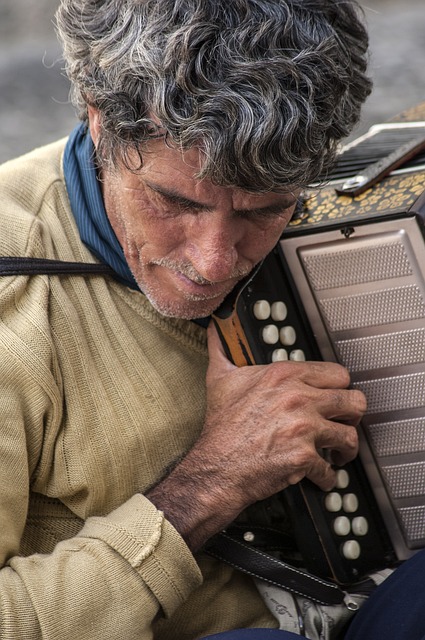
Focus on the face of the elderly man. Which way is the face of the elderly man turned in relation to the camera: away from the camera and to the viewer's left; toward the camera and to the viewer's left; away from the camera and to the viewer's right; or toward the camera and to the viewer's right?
toward the camera and to the viewer's right

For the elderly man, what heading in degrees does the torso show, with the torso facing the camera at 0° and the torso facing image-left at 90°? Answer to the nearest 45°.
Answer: approximately 315°
